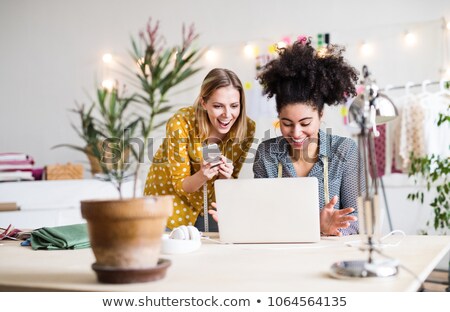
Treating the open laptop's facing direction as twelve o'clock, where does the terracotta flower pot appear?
The terracotta flower pot is roughly at 7 o'clock from the open laptop.

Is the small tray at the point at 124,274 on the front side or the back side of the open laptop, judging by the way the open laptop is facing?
on the back side

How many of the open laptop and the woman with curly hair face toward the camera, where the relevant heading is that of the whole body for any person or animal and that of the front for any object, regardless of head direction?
1

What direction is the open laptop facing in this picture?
away from the camera

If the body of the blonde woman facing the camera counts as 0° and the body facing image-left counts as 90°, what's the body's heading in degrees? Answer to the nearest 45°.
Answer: approximately 315°

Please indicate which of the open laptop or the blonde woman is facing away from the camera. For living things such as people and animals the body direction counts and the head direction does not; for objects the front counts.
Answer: the open laptop

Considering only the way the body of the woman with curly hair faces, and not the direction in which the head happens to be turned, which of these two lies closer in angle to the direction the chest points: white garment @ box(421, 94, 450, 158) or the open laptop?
the open laptop

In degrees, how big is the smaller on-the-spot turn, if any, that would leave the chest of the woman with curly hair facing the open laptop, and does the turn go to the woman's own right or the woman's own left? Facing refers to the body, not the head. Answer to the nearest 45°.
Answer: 0° — they already face it

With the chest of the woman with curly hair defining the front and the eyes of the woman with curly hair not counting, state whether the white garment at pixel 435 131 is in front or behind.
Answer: behind

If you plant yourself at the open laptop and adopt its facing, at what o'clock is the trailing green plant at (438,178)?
The trailing green plant is roughly at 1 o'clock from the open laptop.

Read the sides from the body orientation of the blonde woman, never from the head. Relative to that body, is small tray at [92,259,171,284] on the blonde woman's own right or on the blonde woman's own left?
on the blonde woman's own right

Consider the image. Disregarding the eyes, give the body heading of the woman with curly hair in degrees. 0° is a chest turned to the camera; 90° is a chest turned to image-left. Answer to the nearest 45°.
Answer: approximately 0°
